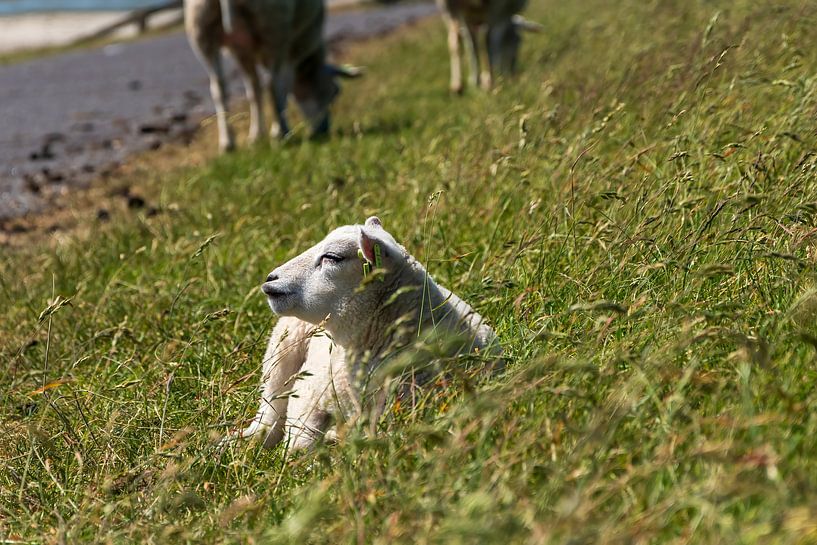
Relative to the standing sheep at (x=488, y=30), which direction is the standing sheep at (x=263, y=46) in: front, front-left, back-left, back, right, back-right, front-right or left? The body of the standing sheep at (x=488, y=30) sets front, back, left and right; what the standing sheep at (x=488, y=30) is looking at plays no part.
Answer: right

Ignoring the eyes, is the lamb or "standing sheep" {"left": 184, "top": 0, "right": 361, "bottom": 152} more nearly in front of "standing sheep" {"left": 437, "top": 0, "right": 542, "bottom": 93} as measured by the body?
the lamb

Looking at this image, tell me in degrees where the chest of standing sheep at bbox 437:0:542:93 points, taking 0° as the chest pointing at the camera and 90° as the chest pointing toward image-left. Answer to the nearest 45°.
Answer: approximately 315°
